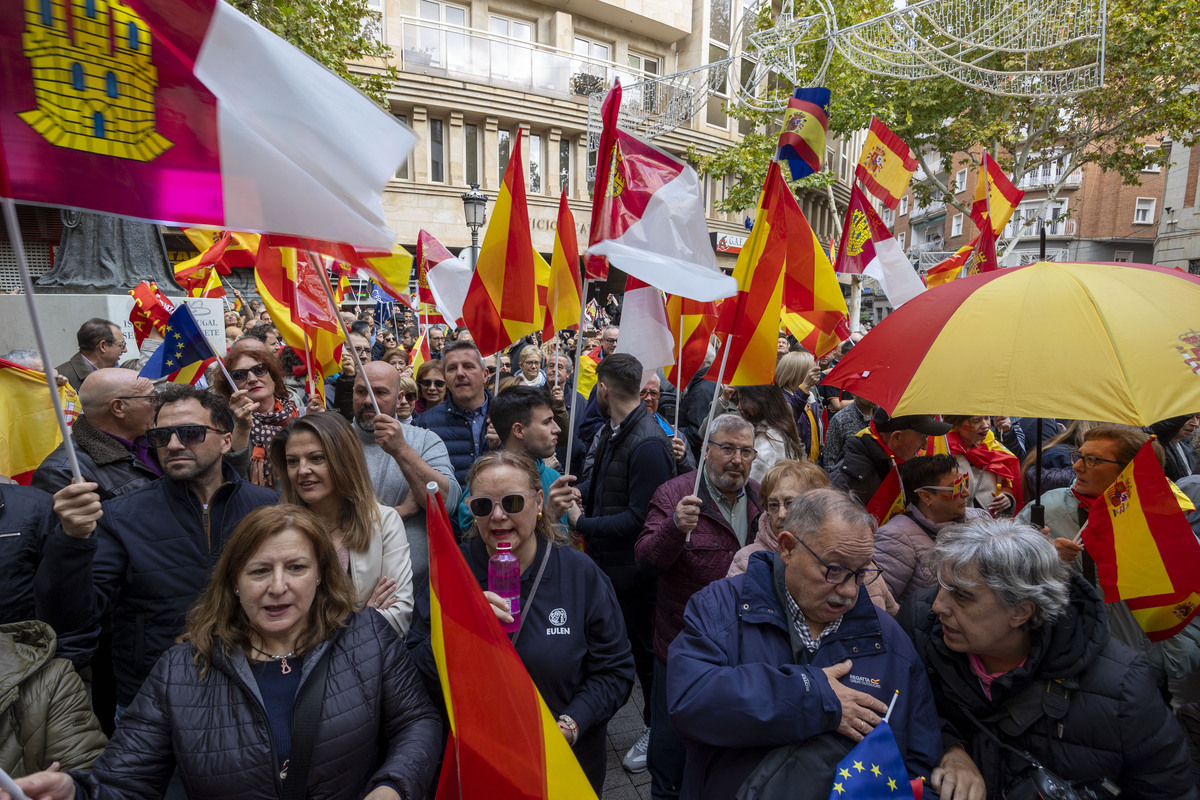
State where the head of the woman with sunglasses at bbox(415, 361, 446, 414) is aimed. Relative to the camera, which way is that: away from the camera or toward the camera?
toward the camera

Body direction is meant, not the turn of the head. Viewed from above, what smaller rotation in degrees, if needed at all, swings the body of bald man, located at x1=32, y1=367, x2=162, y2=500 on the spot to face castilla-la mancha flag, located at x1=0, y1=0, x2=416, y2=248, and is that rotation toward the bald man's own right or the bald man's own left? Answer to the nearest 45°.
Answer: approximately 90° to the bald man's own right

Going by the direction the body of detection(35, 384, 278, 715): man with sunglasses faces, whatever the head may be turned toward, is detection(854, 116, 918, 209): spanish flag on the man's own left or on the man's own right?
on the man's own left

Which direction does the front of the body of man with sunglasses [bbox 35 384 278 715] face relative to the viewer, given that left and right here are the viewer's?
facing the viewer

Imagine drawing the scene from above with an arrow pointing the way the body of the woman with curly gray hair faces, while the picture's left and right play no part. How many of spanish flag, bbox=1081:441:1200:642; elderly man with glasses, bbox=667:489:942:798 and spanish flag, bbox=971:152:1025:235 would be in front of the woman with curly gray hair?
1

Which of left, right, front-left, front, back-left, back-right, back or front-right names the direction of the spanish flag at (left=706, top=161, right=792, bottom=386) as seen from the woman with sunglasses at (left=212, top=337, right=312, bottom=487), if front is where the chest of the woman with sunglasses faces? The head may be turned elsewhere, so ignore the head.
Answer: left

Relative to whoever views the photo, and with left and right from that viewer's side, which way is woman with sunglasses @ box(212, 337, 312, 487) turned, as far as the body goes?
facing the viewer and to the left of the viewer

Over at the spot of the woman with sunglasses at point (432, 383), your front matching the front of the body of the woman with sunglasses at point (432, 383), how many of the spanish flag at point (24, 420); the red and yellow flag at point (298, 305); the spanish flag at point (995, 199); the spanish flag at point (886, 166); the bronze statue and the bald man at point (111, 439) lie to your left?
2

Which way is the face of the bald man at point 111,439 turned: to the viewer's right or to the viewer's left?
to the viewer's right

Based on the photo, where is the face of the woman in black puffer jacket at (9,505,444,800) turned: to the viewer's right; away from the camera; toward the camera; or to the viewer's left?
toward the camera

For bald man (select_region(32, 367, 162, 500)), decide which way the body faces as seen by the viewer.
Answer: to the viewer's right

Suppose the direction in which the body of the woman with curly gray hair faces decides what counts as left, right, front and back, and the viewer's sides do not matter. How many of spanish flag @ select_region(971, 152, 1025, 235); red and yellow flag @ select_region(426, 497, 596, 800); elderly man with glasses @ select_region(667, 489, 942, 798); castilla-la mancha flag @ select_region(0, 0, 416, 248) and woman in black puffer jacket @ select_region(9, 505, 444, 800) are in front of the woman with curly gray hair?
4

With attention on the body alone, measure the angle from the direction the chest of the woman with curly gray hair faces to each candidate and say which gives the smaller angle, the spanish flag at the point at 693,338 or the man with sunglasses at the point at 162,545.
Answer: the man with sunglasses

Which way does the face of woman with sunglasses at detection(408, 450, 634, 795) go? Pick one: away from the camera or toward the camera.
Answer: toward the camera

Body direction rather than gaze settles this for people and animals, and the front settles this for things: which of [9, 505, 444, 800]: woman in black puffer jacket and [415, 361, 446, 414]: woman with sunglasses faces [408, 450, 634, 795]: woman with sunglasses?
[415, 361, 446, 414]: woman with sunglasses

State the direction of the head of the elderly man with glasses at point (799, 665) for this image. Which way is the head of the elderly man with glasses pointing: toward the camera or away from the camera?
toward the camera

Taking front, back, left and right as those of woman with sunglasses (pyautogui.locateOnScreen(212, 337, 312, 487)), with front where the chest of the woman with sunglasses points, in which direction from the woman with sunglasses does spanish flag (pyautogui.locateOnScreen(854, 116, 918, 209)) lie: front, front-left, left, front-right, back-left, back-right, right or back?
back-left

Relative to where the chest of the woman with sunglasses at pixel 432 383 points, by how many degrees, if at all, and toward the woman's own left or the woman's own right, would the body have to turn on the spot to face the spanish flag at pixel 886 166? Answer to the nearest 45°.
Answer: approximately 90° to the woman's own left
